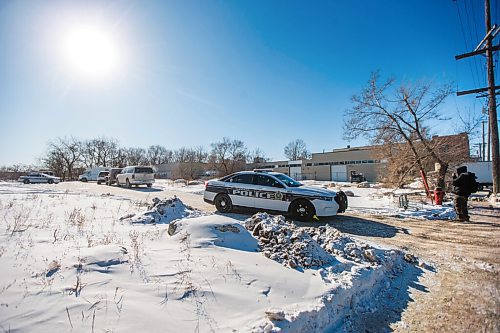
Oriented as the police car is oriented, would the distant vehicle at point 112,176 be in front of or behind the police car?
behind

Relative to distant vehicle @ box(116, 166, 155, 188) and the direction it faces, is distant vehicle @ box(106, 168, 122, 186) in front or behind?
in front

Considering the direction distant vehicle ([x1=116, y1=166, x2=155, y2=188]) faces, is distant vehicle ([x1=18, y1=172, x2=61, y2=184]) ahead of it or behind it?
ahead

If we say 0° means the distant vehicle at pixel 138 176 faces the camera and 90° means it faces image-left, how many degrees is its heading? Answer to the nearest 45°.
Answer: approximately 135°

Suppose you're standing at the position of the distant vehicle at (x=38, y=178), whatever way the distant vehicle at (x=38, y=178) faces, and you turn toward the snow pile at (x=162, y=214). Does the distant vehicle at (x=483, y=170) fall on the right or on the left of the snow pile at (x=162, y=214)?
left

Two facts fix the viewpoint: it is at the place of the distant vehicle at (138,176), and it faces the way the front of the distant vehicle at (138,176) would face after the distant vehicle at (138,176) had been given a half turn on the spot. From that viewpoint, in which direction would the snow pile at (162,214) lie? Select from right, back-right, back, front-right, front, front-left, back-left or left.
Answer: front-right

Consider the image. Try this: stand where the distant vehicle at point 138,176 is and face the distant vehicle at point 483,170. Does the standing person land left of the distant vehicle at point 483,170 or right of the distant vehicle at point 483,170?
right

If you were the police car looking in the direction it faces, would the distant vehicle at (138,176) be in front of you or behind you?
behind

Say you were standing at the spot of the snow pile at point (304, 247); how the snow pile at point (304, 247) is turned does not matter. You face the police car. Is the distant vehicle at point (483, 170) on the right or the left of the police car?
right

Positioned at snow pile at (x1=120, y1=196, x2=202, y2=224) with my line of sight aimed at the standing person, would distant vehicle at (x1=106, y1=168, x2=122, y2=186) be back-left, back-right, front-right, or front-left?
back-left

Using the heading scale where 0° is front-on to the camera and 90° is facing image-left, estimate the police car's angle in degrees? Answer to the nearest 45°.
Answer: approximately 315°

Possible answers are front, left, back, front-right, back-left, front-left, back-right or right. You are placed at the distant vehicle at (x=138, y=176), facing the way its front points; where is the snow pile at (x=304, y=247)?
back-left

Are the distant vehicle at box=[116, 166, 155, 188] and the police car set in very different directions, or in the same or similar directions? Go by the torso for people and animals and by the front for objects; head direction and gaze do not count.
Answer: very different directions

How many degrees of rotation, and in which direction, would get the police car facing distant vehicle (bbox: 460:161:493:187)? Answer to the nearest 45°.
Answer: approximately 90° to its left

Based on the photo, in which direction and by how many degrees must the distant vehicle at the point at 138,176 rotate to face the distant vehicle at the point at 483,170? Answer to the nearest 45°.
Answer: approximately 135° to its right
